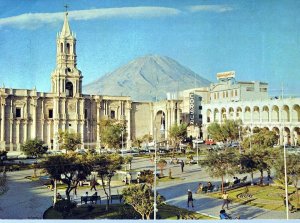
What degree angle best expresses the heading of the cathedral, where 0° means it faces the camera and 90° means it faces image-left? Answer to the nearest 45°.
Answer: approximately 315°

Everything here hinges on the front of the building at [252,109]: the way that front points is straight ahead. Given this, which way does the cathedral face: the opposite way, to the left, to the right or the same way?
to the left

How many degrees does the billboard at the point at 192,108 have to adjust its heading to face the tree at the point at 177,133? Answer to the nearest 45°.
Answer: approximately 45° to its right

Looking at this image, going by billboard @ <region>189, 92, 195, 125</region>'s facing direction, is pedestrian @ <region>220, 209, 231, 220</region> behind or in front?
in front

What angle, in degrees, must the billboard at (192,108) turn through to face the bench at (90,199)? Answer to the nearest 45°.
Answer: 0° — it already faces it

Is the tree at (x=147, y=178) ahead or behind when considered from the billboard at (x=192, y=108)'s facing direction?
ahead

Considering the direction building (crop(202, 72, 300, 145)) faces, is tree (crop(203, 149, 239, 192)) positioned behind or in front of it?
in front

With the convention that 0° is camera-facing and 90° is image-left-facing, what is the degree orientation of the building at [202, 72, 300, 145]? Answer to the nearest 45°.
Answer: approximately 45°

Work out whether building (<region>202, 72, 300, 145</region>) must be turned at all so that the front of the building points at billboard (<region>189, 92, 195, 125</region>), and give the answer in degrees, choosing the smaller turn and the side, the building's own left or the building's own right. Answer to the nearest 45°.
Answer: approximately 90° to the building's own right

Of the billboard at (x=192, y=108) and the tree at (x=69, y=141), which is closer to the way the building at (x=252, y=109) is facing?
the tree

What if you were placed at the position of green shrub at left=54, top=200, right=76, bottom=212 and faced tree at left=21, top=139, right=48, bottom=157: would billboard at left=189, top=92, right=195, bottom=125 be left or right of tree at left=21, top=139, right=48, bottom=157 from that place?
right
